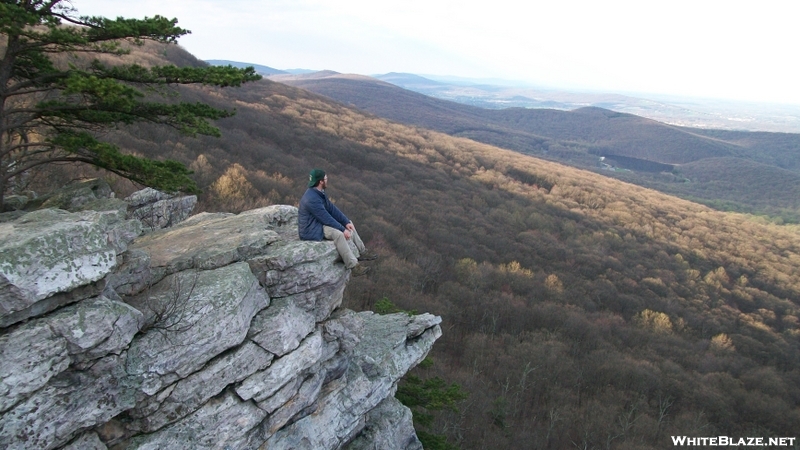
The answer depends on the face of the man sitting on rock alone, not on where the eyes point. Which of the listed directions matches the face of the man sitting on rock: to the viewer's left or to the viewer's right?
to the viewer's right

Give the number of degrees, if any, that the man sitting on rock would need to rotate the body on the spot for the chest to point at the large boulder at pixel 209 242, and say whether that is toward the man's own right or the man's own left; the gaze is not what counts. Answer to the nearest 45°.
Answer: approximately 180°

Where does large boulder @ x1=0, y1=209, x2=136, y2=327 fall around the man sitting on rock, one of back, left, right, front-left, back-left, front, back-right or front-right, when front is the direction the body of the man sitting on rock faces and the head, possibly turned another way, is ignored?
back-right

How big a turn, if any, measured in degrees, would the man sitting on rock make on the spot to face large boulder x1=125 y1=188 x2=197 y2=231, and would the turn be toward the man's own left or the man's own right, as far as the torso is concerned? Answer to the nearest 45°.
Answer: approximately 135° to the man's own left

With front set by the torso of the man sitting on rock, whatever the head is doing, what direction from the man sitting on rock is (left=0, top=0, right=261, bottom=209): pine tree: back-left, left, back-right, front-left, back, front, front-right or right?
back

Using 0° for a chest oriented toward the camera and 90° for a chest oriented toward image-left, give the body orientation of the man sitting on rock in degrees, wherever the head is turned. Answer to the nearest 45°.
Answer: approximately 270°
